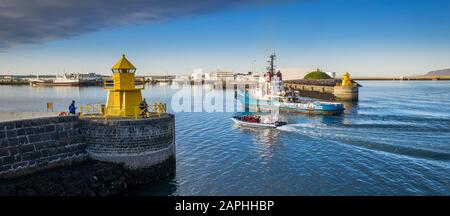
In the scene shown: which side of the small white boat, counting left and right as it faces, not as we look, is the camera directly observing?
left

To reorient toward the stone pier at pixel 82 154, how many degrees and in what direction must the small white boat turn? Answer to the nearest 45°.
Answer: approximately 90° to its left

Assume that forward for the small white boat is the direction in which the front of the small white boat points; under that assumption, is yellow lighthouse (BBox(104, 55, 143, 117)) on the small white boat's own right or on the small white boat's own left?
on the small white boat's own left
